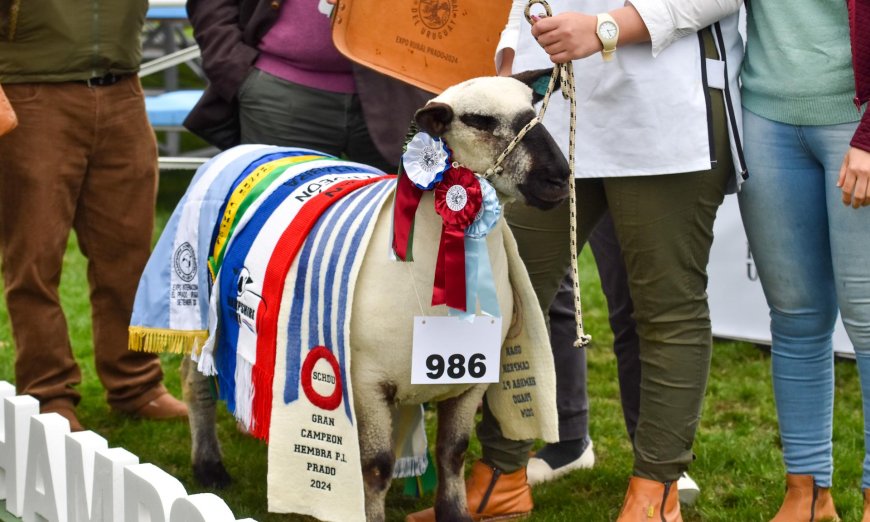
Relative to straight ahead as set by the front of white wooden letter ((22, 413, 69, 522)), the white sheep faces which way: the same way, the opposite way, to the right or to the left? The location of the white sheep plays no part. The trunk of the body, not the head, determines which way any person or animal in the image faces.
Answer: to the left

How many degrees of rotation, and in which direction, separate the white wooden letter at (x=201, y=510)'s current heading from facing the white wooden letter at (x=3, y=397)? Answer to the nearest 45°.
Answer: approximately 90° to its right

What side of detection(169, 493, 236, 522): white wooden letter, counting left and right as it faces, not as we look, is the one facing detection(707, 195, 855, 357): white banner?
back

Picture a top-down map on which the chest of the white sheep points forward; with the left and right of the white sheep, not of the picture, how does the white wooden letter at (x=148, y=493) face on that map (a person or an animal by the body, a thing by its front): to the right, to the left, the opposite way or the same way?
to the right

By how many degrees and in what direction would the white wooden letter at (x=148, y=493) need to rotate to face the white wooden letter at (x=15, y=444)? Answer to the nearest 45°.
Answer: approximately 90° to its right

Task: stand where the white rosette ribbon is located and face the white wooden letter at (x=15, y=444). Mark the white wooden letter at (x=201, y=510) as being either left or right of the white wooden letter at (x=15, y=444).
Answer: left

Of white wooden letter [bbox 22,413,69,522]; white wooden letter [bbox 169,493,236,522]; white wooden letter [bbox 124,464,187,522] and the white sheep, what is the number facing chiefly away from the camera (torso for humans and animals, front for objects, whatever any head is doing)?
0

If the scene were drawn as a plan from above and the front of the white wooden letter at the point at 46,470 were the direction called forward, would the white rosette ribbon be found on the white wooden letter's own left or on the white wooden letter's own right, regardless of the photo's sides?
on the white wooden letter's own left

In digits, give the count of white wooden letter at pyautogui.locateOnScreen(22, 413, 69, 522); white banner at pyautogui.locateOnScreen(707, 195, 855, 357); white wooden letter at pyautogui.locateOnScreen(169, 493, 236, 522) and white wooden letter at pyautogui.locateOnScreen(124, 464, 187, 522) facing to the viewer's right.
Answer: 0

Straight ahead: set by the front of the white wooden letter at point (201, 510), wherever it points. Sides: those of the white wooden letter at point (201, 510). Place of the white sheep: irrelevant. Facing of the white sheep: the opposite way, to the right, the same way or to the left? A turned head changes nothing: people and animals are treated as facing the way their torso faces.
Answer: to the left

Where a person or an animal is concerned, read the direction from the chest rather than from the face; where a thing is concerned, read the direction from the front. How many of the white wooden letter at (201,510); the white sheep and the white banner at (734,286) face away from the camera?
0

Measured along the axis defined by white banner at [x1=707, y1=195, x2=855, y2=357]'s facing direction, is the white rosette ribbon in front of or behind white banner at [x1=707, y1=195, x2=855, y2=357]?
in front

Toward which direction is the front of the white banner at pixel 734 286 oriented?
toward the camera

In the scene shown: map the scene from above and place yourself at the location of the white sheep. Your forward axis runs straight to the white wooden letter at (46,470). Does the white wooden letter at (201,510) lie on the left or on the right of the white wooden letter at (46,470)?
left

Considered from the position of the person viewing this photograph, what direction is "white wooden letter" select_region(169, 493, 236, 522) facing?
facing the viewer and to the left of the viewer
